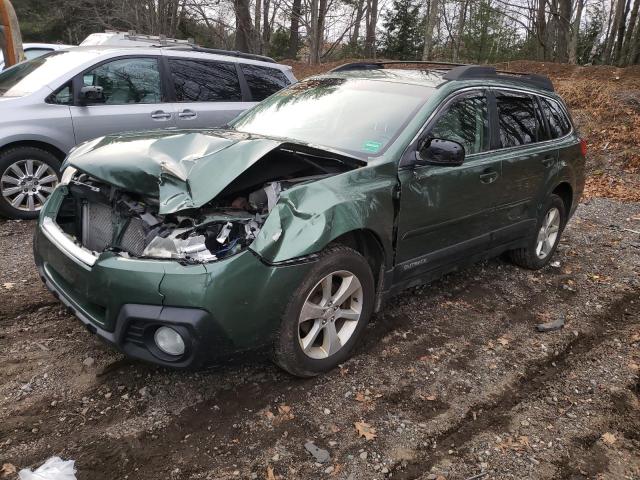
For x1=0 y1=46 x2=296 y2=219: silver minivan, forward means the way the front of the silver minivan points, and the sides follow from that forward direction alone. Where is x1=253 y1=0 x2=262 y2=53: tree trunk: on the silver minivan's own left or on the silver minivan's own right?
on the silver minivan's own right

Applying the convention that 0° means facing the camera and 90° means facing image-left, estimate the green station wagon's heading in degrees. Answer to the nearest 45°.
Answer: approximately 45°

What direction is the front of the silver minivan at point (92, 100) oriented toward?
to the viewer's left

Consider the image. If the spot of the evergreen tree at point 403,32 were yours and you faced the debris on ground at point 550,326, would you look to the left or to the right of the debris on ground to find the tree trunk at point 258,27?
right

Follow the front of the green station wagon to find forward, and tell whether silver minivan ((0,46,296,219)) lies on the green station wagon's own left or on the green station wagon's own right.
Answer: on the green station wagon's own right

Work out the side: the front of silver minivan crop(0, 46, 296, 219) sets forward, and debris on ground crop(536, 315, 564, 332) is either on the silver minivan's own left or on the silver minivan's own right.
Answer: on the silver minivan's own left

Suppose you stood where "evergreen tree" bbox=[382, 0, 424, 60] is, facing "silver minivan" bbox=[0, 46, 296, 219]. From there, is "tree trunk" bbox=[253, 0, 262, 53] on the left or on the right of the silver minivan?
right

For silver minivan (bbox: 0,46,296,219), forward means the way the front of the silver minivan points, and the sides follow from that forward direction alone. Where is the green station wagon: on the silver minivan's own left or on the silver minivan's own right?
on the silver minivan's own left

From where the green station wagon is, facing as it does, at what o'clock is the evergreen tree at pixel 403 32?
The evergreen tree is roughly at 5 o'clock from the green station wagon.
